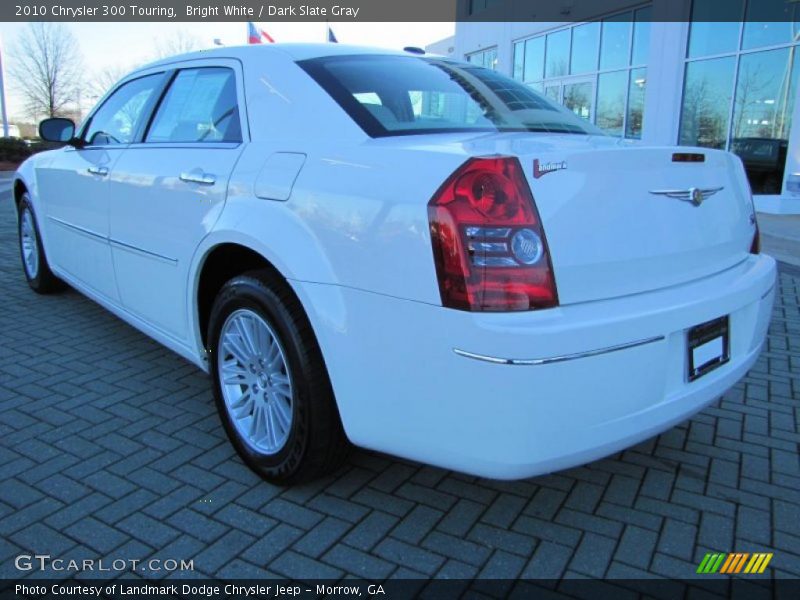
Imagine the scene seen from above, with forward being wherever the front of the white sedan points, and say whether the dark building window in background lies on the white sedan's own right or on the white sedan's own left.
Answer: on the white sedan's own right

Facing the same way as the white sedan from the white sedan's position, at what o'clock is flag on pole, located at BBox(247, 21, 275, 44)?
The flag on pole is roughly at 1 o'clock from the white sedan.

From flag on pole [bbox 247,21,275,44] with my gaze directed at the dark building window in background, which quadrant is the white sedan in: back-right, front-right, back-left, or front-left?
front-right

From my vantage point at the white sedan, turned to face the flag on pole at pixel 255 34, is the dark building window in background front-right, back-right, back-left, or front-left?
front-right

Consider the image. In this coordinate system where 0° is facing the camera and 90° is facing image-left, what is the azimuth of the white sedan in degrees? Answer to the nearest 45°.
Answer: approximately 135°

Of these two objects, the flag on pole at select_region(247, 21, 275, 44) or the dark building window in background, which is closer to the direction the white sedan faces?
the flag on pole
